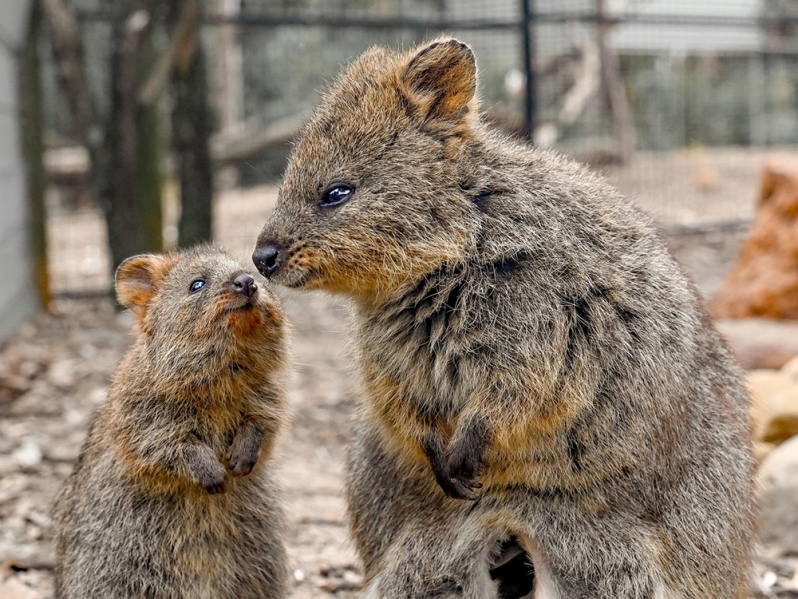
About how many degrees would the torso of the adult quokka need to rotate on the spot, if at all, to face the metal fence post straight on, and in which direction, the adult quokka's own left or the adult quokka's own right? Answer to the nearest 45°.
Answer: approximately 135° to the adult quokka's own right

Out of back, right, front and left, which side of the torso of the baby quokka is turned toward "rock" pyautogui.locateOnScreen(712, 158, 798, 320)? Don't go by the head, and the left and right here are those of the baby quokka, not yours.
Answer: left

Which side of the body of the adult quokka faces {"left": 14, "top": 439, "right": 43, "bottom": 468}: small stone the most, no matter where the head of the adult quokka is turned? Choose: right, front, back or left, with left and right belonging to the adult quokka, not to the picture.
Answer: right

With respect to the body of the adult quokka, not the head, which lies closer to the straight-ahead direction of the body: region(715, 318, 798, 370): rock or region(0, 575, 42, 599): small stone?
the small stone

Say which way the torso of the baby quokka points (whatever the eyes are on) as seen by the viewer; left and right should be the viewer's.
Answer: facing the viewer and to the right of the viewer

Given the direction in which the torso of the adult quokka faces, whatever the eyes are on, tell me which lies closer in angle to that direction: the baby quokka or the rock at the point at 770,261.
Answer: the baby quokka

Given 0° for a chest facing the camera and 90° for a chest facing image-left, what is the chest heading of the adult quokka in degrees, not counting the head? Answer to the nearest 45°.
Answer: approximately 45°

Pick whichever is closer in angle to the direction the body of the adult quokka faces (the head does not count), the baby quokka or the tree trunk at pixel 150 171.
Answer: the baby quokka

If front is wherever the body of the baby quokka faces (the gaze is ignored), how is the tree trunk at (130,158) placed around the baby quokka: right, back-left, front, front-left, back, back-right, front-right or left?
back-left

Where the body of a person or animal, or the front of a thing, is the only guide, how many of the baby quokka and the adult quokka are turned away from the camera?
0
